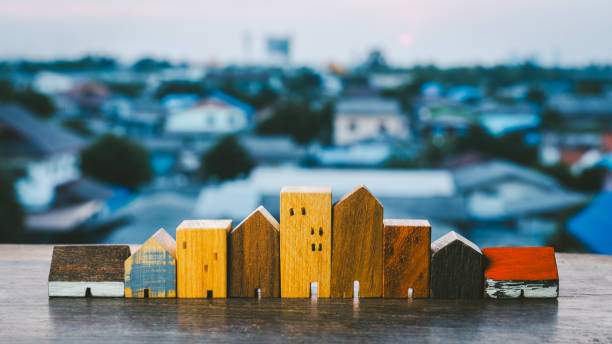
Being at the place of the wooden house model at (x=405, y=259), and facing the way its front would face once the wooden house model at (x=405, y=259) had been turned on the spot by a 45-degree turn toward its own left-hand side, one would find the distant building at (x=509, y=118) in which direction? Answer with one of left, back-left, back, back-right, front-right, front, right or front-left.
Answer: back-left

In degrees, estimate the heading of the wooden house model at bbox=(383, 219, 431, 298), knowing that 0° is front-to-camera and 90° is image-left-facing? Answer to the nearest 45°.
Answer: approximately 0°

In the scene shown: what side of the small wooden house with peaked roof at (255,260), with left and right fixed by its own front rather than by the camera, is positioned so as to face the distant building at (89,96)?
back

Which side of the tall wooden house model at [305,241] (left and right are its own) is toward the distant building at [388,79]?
back

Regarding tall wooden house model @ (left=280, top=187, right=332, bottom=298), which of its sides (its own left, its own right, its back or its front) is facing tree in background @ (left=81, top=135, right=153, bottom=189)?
back

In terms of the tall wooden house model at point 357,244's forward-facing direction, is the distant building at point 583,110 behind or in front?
behind

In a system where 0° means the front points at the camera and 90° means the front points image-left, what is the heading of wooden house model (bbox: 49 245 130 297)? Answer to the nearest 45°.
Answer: approximately 0°
